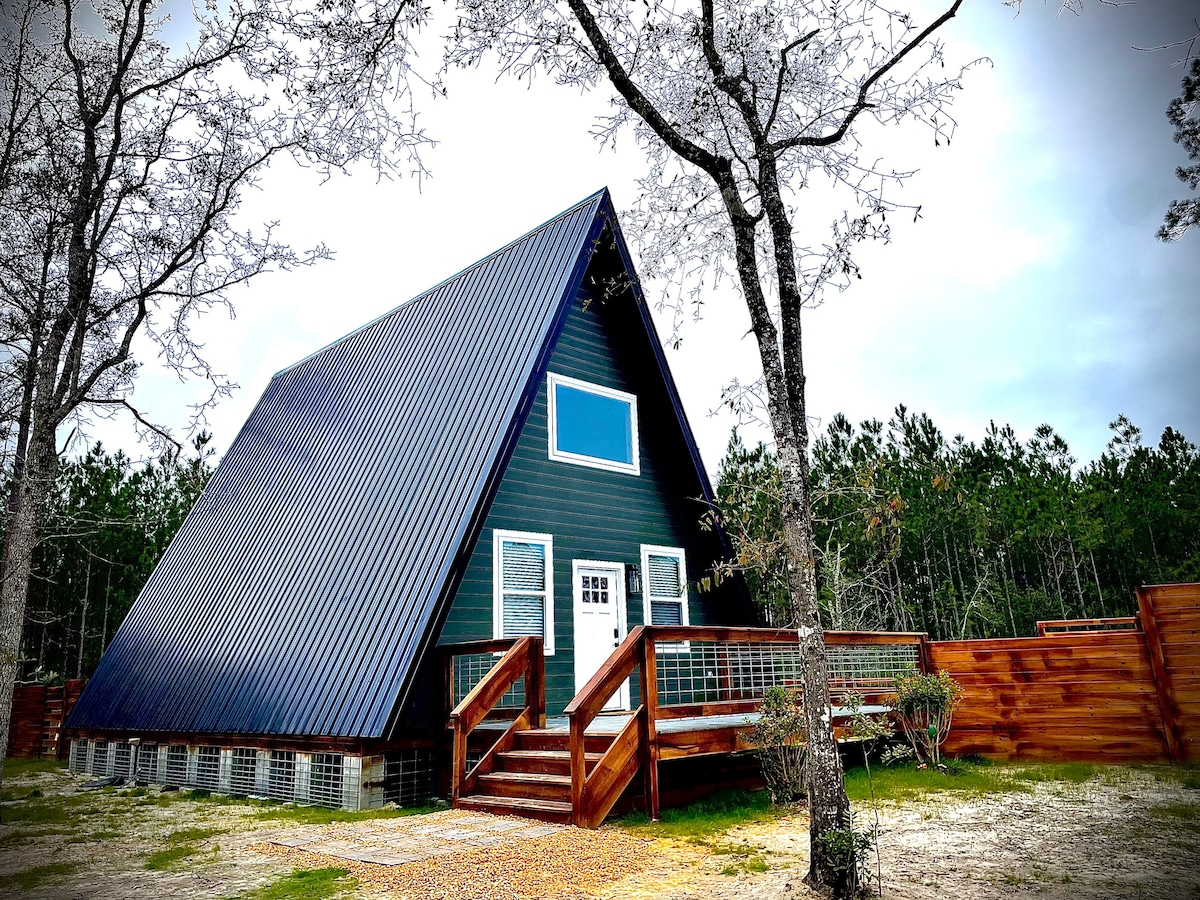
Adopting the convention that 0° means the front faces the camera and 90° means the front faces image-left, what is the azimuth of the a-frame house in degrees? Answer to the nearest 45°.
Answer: approximately 315°

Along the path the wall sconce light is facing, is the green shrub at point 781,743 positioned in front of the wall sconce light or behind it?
in front

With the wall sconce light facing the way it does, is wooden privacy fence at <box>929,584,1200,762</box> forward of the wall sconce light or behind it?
forward

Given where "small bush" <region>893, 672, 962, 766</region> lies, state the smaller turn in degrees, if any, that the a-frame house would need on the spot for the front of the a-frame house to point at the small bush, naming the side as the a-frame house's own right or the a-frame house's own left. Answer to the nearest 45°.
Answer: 0° — it already faces it

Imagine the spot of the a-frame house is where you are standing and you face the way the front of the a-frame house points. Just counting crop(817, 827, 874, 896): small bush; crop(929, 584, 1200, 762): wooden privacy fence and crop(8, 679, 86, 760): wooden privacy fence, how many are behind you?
1

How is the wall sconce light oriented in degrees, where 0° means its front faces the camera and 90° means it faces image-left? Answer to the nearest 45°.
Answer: approximately 315°
